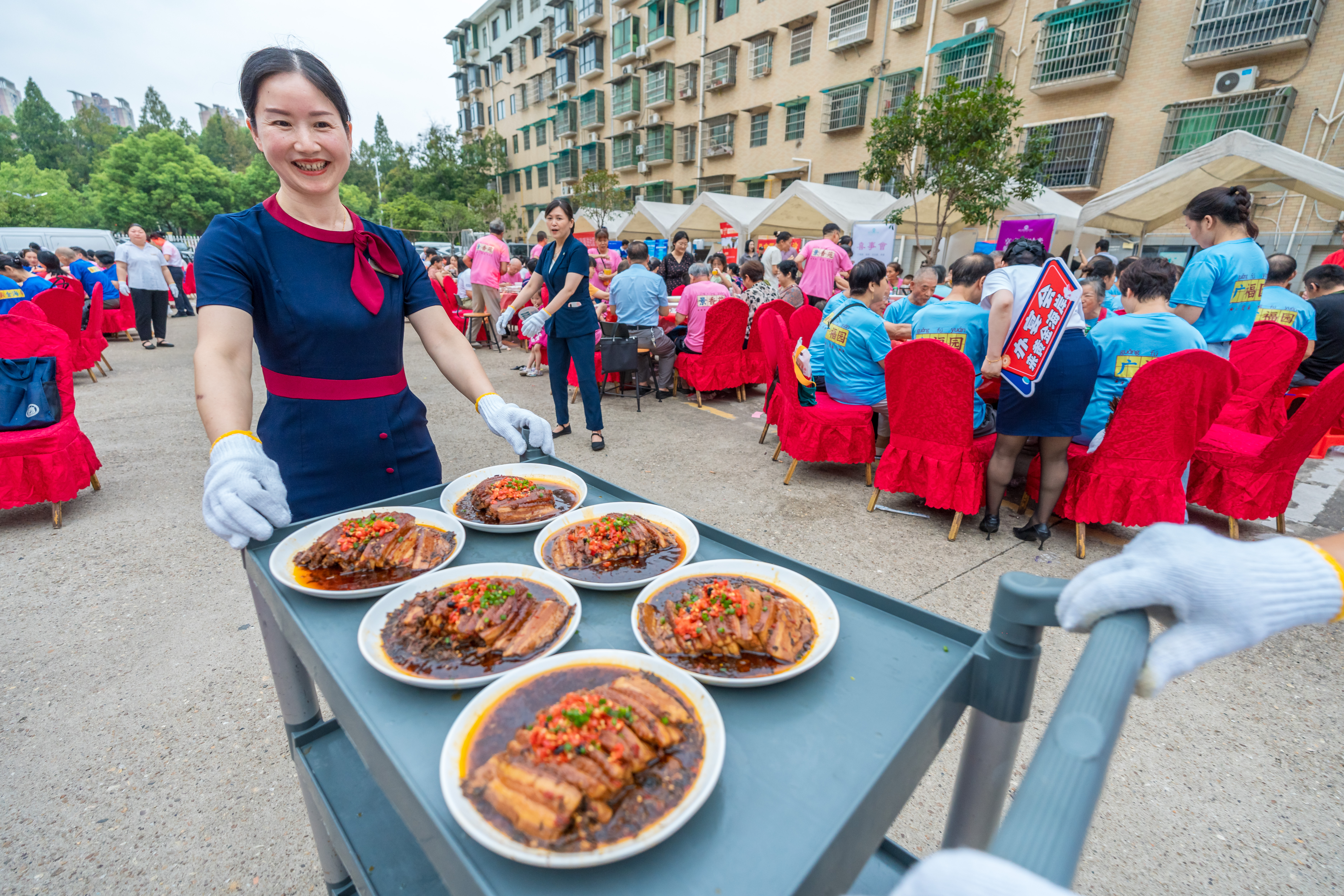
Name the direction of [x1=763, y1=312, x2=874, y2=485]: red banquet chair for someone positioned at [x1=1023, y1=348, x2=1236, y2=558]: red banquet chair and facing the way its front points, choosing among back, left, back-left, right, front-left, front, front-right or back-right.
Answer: front-left

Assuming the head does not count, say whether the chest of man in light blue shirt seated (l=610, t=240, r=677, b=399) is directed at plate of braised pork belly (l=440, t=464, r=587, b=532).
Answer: no

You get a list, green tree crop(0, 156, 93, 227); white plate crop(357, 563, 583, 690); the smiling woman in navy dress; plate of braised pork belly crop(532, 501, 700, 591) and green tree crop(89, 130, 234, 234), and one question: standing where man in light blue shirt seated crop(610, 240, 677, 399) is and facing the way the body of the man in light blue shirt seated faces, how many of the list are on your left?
2

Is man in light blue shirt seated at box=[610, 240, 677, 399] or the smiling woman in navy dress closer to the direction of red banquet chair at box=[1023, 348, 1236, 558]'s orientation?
the man in light blue shirt seated

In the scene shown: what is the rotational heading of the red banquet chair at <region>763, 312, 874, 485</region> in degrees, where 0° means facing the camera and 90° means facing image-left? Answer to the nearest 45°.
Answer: approximately 270°

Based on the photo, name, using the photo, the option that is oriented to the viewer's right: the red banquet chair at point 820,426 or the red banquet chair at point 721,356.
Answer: the red banquet chair at point 820,426

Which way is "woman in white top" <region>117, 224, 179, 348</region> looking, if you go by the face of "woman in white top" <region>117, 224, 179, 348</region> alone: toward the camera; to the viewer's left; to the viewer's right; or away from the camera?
toward the camera

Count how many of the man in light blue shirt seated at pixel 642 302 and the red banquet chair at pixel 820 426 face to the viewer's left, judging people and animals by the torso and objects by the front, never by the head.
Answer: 0

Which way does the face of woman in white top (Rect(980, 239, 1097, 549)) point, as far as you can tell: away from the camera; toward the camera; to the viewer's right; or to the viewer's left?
away from the camera

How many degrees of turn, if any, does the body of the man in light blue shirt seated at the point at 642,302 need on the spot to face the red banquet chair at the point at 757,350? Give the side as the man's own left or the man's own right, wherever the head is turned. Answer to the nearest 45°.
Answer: approximately 45° to the man's own right

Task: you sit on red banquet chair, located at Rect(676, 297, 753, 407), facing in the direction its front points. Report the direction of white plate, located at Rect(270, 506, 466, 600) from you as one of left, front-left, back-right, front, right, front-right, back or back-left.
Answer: back-left

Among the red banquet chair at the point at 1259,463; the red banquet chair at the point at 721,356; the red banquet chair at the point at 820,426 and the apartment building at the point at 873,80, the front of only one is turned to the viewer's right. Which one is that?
the red banquet chair at the point at 820,426

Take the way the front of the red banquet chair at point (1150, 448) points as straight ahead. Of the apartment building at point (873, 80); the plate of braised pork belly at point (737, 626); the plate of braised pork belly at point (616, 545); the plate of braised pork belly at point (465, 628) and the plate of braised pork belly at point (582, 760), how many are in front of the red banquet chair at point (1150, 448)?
1

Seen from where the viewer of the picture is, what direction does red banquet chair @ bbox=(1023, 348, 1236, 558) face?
facing away from the viewer and to the left of the viewer

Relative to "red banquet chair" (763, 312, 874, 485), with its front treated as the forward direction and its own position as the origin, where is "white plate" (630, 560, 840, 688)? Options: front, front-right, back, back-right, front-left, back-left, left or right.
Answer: right

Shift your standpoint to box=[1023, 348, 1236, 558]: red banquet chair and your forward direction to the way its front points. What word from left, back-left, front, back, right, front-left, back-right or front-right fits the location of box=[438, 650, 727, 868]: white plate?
back-left
